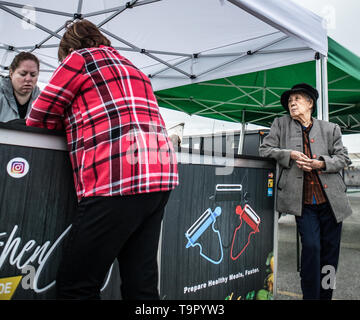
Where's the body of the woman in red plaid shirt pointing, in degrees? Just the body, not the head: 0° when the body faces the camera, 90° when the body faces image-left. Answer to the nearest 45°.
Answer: approximately 135°

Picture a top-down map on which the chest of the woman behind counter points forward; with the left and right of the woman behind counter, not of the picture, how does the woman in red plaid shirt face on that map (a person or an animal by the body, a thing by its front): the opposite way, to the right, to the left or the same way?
the opposite way

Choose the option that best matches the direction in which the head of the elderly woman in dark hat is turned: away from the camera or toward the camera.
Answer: toward the camera

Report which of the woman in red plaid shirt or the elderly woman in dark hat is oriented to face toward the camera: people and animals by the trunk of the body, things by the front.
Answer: the elderly woman in dark hat

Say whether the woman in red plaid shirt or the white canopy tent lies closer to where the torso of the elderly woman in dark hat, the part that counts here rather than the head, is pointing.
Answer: the woman in red plaid shirt

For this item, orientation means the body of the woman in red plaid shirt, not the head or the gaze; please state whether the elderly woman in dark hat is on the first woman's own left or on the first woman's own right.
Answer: on the first woman's own right

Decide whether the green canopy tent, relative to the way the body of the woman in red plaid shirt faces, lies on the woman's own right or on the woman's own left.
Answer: on the woman's own right

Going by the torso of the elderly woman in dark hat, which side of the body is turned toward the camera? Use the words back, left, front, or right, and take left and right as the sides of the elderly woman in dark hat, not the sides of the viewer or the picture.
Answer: front

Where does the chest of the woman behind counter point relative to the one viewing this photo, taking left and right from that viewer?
facing the viewer and to the right of the viewer

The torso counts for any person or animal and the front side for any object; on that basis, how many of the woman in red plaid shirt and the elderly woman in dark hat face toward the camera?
1

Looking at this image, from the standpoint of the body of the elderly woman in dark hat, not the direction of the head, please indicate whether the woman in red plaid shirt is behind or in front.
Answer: in front
